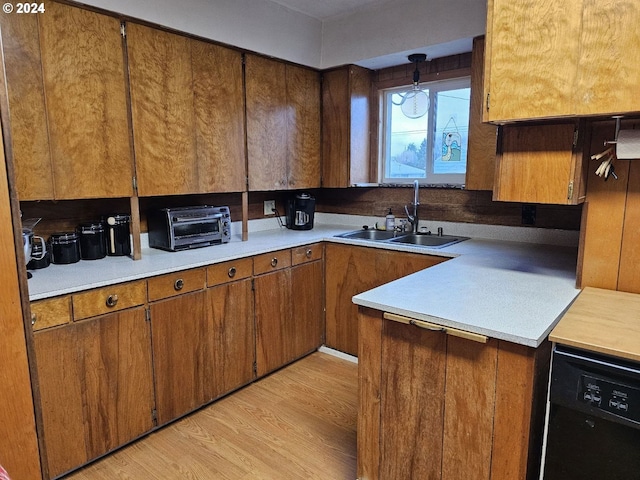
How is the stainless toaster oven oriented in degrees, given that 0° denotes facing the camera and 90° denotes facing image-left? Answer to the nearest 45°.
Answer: approximately 315°

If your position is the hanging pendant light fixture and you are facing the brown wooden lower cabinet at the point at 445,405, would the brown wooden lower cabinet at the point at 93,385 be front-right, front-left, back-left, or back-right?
front-right

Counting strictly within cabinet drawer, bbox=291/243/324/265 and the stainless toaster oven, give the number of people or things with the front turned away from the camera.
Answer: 0

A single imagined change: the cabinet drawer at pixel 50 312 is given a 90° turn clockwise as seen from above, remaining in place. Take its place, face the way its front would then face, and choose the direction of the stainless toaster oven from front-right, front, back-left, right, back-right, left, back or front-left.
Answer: back

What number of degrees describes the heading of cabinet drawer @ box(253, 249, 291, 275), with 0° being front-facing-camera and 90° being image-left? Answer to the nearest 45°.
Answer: approximately 315°

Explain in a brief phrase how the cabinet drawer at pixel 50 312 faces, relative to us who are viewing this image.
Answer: facing the viewer and to the right of the viewer

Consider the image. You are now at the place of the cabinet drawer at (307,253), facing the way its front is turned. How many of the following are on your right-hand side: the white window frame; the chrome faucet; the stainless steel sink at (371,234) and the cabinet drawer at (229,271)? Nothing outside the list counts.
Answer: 1

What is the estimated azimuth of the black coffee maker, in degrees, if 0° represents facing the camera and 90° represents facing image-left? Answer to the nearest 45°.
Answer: approximately 315°

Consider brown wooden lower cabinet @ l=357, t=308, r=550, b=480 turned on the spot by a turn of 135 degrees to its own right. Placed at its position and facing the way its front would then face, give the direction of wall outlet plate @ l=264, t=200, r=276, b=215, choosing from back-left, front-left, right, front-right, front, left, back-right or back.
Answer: front-left

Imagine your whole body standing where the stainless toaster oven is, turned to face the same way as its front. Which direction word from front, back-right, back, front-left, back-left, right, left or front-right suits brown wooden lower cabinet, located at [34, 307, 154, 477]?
right

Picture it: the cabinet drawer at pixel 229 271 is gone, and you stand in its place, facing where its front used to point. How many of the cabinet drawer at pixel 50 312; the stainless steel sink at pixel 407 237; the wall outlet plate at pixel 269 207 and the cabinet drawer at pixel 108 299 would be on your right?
2

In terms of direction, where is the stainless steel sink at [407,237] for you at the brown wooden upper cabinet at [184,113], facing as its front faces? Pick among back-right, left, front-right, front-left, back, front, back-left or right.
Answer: front-left

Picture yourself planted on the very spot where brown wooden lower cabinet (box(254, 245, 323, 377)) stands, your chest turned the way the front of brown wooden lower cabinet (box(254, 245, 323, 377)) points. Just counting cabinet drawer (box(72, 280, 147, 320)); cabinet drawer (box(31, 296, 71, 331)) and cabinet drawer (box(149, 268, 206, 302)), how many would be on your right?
3
